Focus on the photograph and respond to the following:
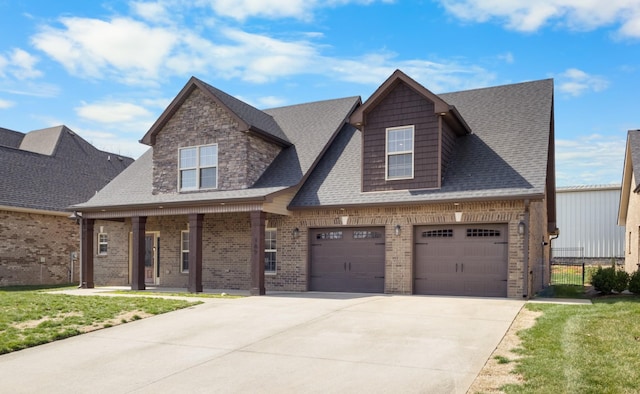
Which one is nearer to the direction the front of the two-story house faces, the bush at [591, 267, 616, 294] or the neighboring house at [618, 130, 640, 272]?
the bush

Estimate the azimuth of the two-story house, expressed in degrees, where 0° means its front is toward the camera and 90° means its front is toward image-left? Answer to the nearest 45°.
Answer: approximately 45°

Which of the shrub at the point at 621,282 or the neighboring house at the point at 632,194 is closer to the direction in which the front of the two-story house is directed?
the shrub

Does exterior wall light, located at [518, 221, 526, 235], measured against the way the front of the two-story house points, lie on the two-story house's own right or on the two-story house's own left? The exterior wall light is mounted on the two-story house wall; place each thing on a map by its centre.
on the two-story house's own left

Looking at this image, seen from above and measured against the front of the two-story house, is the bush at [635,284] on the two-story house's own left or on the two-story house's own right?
on the two-story house's own left
